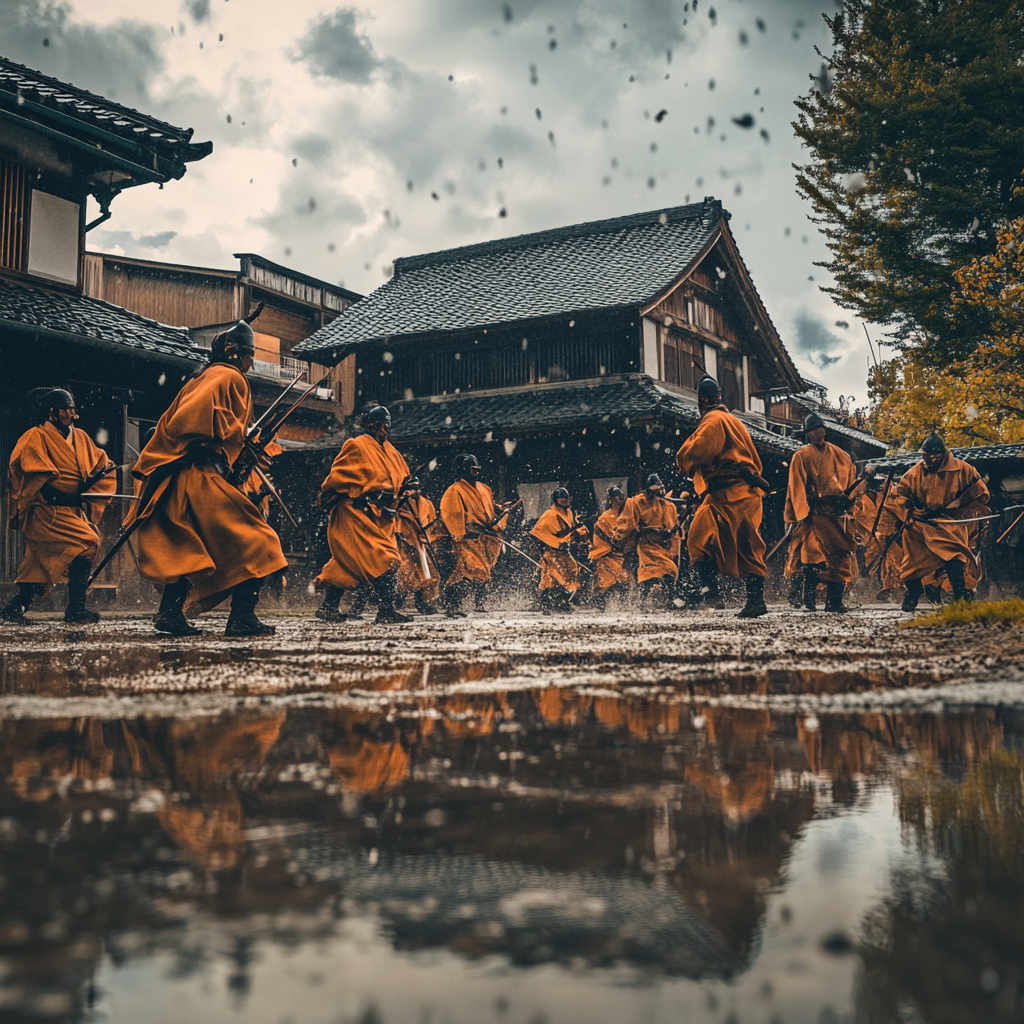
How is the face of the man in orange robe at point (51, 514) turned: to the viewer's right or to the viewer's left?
to the viewer's right

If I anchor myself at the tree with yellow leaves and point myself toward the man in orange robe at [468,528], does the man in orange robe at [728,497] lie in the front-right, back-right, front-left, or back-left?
front-left

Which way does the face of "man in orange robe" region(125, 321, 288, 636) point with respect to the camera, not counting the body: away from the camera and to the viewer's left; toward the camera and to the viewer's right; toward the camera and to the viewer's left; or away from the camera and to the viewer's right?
away from the camera and to the viewer's right

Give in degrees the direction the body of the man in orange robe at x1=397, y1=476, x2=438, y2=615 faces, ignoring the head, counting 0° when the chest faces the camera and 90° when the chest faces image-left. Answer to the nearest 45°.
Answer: approximately 315°

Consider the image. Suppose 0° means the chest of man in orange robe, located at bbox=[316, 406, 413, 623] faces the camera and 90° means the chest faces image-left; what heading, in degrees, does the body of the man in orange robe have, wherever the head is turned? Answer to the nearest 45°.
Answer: approximately 315°

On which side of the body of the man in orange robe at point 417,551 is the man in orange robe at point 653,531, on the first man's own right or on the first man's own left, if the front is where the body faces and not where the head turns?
on the first man's own left

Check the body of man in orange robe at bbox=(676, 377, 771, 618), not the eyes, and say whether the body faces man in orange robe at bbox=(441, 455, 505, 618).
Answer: yes

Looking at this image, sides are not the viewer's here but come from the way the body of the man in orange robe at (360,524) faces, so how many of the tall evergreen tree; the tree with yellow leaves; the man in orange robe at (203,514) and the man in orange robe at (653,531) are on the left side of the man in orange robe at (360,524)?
3

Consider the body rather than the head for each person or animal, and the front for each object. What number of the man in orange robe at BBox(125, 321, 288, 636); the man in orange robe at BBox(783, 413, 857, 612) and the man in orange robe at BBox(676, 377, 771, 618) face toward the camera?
1
